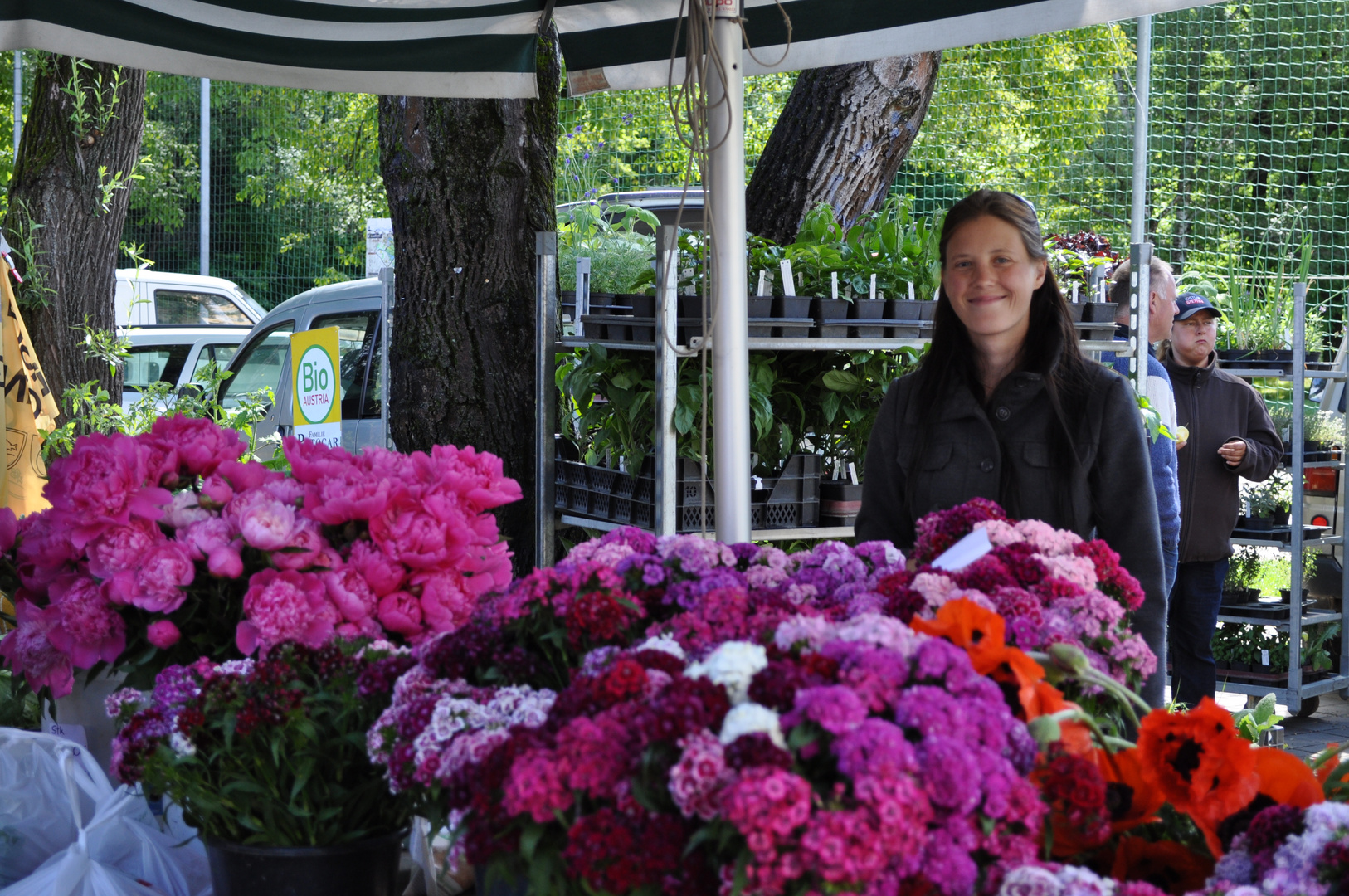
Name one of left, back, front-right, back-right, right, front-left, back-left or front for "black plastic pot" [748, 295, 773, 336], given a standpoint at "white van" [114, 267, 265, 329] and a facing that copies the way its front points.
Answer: right

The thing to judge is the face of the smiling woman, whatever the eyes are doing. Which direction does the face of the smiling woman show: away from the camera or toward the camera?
toward the camera

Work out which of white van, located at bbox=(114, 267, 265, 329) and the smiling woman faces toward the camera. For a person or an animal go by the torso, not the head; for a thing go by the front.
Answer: the smiling woman

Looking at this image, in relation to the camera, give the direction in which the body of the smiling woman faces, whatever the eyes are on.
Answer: toward the camera

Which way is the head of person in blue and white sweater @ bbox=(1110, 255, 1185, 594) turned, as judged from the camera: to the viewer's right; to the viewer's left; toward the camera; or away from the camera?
to the viewer's right

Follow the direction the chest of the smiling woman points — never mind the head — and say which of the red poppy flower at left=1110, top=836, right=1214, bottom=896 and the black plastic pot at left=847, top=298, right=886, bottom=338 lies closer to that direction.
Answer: the red poppy flower

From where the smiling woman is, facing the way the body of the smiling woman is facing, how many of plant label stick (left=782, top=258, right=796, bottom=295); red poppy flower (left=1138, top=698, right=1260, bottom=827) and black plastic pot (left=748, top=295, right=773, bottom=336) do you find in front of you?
1

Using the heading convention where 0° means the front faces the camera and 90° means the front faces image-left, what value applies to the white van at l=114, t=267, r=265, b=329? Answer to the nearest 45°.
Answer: approximately 270°

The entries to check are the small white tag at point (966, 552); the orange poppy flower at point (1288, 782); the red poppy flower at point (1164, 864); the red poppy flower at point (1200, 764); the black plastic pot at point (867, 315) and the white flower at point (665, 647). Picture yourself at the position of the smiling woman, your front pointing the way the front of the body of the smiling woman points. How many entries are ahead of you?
5

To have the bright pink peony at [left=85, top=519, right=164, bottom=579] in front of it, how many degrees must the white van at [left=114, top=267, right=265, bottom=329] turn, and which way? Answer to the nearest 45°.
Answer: approximately 90° to its right
